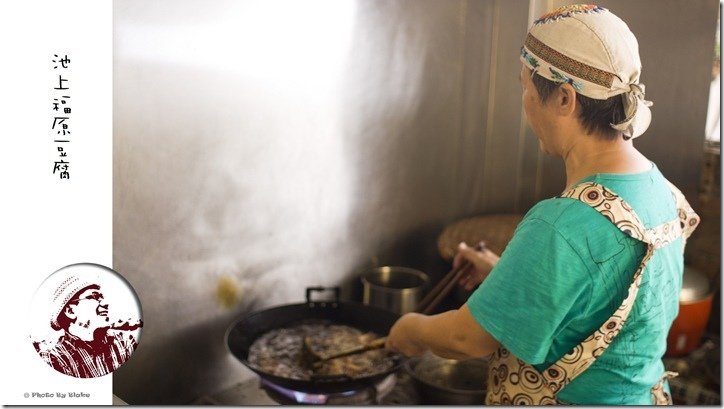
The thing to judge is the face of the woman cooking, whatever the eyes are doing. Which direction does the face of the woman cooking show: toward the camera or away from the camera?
away from the camera

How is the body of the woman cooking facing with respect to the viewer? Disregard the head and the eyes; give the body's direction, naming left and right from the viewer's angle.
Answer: facing away from the viewer and to the left of the viewer

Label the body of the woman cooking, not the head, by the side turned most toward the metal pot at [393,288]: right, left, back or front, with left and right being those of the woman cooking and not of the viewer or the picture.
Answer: front

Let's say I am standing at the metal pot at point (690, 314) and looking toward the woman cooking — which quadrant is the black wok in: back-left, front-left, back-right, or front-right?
front-right

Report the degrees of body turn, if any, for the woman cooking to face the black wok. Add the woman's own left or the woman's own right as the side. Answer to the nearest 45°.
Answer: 0° — they already face it

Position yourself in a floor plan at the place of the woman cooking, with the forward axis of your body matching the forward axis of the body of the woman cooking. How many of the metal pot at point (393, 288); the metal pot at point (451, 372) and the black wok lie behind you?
0

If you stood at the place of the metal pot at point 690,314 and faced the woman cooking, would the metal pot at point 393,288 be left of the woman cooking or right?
right

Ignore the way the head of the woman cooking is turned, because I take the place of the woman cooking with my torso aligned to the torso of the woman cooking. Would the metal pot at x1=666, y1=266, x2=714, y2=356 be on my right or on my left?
on my right

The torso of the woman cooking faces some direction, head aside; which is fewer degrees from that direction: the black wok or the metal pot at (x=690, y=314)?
the black wok
